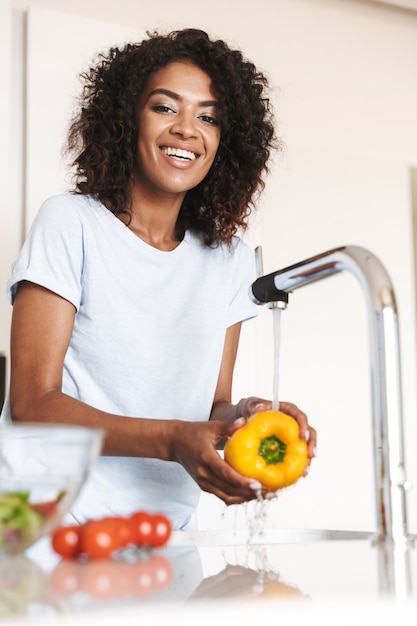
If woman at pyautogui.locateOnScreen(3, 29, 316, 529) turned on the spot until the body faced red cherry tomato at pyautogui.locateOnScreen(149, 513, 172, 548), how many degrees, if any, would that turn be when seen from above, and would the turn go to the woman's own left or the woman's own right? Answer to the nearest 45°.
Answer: approximately 45° to the woman's own right

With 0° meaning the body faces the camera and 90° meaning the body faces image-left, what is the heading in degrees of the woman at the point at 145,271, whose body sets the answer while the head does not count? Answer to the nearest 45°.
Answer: approximately 315°

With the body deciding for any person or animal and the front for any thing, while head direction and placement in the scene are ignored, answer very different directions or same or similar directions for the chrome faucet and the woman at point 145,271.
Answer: very different directions

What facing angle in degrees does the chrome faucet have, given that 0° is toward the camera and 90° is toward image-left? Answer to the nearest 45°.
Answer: approximately 135°
